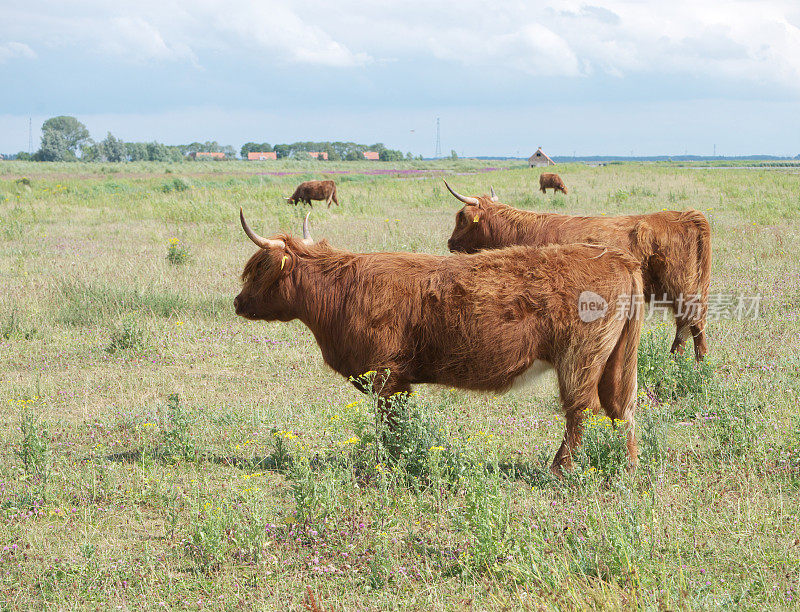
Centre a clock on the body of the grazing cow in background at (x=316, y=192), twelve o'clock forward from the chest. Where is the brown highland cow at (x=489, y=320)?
The brown highland cow is roughly at 9 o'clock from the grazing cow in background.

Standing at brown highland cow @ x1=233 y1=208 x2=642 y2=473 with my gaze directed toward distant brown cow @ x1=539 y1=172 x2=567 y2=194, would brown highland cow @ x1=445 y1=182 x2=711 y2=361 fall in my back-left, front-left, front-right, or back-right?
front-right

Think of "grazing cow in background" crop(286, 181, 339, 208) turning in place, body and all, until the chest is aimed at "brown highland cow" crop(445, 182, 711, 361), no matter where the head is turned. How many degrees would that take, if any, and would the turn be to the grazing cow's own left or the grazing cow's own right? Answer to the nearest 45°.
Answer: approximately 90° to the grazing cow's own left

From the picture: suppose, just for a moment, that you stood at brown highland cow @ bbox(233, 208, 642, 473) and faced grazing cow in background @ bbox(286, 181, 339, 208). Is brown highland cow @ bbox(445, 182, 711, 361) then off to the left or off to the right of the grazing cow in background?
right

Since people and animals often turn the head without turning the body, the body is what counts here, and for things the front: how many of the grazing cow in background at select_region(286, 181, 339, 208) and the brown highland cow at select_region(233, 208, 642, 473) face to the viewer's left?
2

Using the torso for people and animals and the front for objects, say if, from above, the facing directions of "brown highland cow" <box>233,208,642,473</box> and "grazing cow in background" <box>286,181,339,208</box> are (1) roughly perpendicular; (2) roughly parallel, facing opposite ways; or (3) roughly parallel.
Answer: roughly parallel

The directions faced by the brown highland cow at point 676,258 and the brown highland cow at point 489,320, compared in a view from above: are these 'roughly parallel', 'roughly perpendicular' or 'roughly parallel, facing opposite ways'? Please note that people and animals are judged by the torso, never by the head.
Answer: roughly parallel

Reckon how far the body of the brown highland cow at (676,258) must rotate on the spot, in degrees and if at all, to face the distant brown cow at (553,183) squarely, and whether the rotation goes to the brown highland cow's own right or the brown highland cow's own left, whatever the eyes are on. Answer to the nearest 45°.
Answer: approximately 90° to the brown highland cow's own right

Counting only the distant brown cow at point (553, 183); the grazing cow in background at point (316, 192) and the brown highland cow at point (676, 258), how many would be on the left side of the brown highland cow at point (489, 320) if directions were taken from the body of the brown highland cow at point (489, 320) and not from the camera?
0

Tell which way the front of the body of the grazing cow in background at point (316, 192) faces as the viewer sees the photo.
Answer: to the viewer's left

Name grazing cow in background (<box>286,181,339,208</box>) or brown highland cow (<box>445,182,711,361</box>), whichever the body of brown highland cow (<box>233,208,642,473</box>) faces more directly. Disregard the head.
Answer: the grazing cow in background

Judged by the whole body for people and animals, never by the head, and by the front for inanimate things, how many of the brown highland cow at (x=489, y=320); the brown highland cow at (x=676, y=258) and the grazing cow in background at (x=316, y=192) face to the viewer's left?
3

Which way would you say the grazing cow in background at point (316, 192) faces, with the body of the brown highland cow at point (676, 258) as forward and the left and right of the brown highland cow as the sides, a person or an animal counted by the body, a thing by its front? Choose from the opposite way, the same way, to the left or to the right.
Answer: the same way

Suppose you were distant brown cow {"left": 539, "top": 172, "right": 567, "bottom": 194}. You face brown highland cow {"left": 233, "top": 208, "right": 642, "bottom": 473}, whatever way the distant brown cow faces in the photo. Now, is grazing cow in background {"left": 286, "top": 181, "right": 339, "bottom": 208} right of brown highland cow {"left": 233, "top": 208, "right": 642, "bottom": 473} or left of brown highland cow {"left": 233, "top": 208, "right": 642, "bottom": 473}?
right

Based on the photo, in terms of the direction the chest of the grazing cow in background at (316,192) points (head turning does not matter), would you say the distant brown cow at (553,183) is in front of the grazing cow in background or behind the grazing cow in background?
behind

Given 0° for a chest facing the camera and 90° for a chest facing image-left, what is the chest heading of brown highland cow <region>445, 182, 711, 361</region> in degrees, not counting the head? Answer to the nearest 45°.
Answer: approximately 90°

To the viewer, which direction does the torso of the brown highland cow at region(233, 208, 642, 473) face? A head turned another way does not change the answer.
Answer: to the viewer's left
